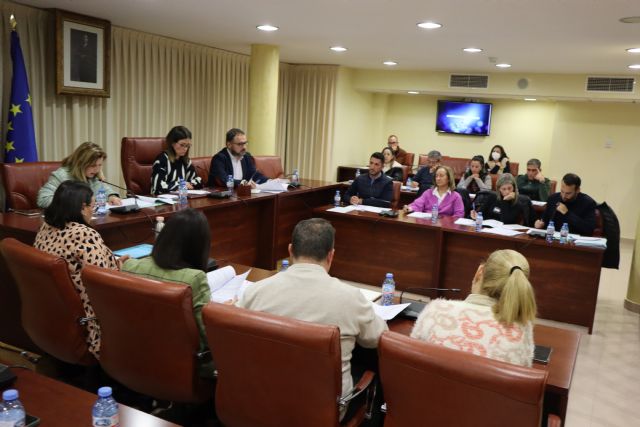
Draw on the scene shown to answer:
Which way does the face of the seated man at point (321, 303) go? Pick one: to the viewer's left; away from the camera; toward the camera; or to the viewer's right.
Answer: away from the camera

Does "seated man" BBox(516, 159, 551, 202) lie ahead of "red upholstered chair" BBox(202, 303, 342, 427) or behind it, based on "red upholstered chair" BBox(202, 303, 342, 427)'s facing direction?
ahead

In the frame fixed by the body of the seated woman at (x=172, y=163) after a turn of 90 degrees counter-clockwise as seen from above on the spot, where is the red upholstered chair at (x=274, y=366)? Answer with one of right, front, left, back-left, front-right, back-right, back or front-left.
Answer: back-right

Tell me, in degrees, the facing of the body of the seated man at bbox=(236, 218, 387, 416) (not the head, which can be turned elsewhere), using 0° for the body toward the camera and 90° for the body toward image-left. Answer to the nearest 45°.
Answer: approximately 180°

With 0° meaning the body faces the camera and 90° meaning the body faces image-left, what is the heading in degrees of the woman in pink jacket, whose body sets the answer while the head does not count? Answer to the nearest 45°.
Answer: approximately 45°

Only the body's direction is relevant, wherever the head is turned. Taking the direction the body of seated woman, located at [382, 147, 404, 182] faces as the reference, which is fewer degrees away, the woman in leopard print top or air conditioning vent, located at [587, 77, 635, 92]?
the woman in leopard print top

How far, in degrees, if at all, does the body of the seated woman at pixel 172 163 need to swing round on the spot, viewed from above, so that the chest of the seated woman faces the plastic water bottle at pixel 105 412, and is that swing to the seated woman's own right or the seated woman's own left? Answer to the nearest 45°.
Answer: approximately 45° to the seated woman's own right

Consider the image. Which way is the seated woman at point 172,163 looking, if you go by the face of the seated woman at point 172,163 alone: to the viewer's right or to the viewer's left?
to the viewer's right

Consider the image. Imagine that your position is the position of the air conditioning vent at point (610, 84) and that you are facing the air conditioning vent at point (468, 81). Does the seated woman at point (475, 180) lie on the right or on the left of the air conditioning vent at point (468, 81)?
left

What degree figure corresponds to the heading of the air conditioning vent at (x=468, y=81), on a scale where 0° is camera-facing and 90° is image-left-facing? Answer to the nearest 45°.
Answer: approximately 0°

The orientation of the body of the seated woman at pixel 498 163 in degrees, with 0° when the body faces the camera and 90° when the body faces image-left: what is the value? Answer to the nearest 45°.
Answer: approximately 45°

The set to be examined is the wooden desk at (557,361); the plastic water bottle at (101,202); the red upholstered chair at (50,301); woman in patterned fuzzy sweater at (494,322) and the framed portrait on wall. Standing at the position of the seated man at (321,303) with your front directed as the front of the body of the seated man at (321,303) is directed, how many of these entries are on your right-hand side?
2

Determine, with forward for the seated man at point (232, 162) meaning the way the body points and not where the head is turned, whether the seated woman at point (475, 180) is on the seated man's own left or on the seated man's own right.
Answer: on the seated man's own left

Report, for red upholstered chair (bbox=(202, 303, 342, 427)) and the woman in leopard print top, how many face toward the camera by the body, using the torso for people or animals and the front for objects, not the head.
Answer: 0

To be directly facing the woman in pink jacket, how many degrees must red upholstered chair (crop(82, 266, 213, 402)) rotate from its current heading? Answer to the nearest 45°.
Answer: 0° — it already faces them

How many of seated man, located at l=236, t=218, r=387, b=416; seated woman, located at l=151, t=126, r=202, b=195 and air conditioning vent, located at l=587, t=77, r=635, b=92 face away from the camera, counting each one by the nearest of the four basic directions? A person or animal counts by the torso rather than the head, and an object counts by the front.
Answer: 1

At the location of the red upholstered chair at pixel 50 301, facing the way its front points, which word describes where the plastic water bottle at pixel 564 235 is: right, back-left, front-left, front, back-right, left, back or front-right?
front-right
